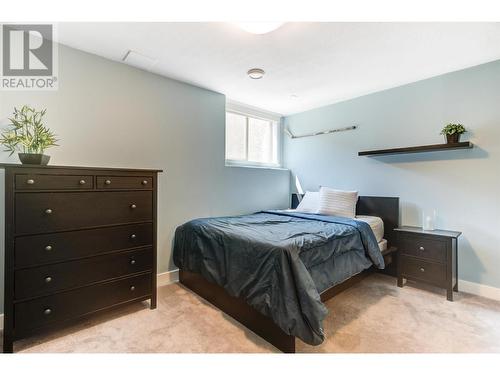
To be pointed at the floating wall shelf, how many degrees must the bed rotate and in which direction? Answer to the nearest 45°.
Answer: approximately 180°

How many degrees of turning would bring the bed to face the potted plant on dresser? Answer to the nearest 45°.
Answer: approximately 45° to its right

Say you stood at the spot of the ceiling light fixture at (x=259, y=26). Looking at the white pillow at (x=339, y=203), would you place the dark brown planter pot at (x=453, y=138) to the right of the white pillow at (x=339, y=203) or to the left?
right

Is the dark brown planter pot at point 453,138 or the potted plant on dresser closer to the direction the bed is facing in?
the potted plant on dresser

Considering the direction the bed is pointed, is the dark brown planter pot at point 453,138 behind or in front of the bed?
behind

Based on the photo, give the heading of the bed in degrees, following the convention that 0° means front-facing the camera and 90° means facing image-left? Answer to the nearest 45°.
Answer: approximately 45°
